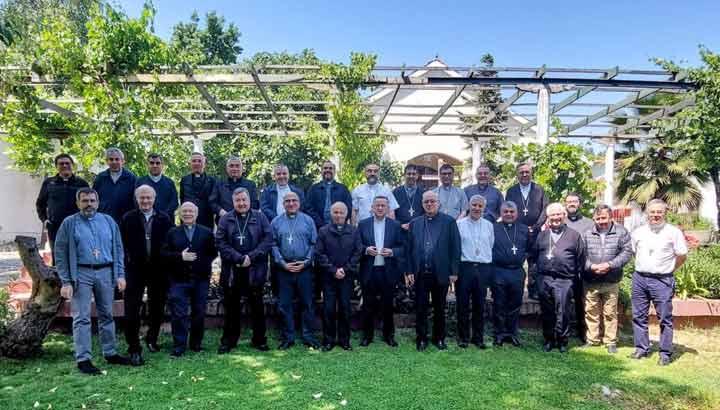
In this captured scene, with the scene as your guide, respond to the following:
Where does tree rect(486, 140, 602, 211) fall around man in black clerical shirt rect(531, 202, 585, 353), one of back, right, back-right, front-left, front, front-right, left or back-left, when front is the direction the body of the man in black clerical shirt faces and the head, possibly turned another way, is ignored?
back

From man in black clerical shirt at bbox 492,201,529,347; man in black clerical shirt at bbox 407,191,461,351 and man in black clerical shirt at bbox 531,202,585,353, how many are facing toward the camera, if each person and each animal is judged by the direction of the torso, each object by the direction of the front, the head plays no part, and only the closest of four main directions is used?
3

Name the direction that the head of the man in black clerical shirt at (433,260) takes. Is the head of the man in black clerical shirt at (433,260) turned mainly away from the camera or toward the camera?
toward the camera

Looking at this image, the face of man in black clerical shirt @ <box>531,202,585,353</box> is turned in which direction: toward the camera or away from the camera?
toward the camera

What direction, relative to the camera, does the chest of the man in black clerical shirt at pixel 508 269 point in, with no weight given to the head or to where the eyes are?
toward the camera

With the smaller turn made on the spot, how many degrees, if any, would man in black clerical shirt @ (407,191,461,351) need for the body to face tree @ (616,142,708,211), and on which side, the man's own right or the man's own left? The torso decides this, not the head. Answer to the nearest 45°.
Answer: approximately 135° to the man's own left

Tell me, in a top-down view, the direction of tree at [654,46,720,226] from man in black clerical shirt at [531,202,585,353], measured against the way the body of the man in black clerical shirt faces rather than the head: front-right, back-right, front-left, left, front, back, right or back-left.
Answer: back-left

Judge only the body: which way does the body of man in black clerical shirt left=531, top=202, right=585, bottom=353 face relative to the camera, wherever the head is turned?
toward the camera

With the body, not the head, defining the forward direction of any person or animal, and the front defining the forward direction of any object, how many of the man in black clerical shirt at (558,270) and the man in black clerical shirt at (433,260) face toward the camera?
2

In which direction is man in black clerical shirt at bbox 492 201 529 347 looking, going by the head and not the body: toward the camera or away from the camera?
toward the camera

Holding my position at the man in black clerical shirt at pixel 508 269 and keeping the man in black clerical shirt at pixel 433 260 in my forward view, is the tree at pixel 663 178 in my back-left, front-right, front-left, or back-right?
back-right

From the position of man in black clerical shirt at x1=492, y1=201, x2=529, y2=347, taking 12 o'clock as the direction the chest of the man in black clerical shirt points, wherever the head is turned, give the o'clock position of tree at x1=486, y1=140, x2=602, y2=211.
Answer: The tree is roughly at 7 o'clock from the man in black clerical shirt.

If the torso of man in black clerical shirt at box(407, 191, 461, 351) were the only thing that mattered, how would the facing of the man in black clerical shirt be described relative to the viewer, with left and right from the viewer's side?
facing the viewer

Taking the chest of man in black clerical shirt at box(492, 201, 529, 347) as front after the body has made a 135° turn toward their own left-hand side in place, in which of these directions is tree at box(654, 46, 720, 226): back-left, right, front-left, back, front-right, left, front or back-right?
front
